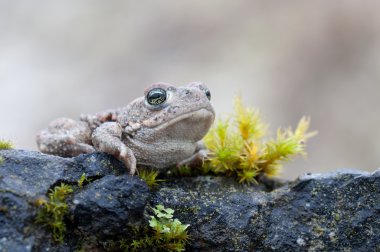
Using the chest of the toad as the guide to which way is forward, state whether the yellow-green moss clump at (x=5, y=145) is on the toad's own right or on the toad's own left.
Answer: on the toad's own right

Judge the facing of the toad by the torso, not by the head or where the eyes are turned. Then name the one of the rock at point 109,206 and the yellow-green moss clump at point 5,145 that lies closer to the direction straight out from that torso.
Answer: the rock

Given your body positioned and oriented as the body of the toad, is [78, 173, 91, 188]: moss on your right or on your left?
on your right

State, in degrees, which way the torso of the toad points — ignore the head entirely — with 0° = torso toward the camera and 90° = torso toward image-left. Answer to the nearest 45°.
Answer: approximately 315°

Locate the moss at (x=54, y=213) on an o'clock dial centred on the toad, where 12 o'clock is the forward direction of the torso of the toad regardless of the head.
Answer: The moss is roughly at 3 o'clock from the toad.
